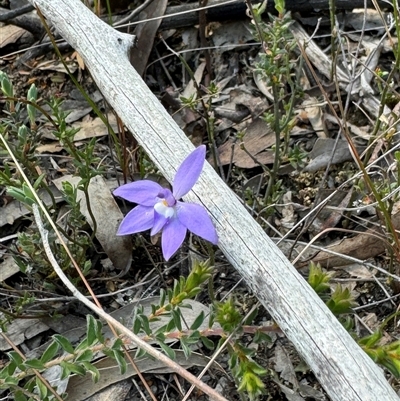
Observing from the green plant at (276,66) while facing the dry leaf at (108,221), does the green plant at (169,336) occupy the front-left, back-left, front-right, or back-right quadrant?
front-left

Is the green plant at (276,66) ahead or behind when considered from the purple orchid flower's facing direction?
behind

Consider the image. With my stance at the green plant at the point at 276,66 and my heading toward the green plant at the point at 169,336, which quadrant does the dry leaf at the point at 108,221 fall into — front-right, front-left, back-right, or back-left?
front-right

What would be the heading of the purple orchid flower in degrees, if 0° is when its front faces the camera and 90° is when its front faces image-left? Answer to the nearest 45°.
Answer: approximately 45°

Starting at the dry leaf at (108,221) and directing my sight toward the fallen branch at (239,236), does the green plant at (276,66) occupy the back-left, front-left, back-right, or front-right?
front-left

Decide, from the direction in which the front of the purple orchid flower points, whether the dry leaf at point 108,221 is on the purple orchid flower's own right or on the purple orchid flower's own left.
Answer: on the purple orchid flower's own right
